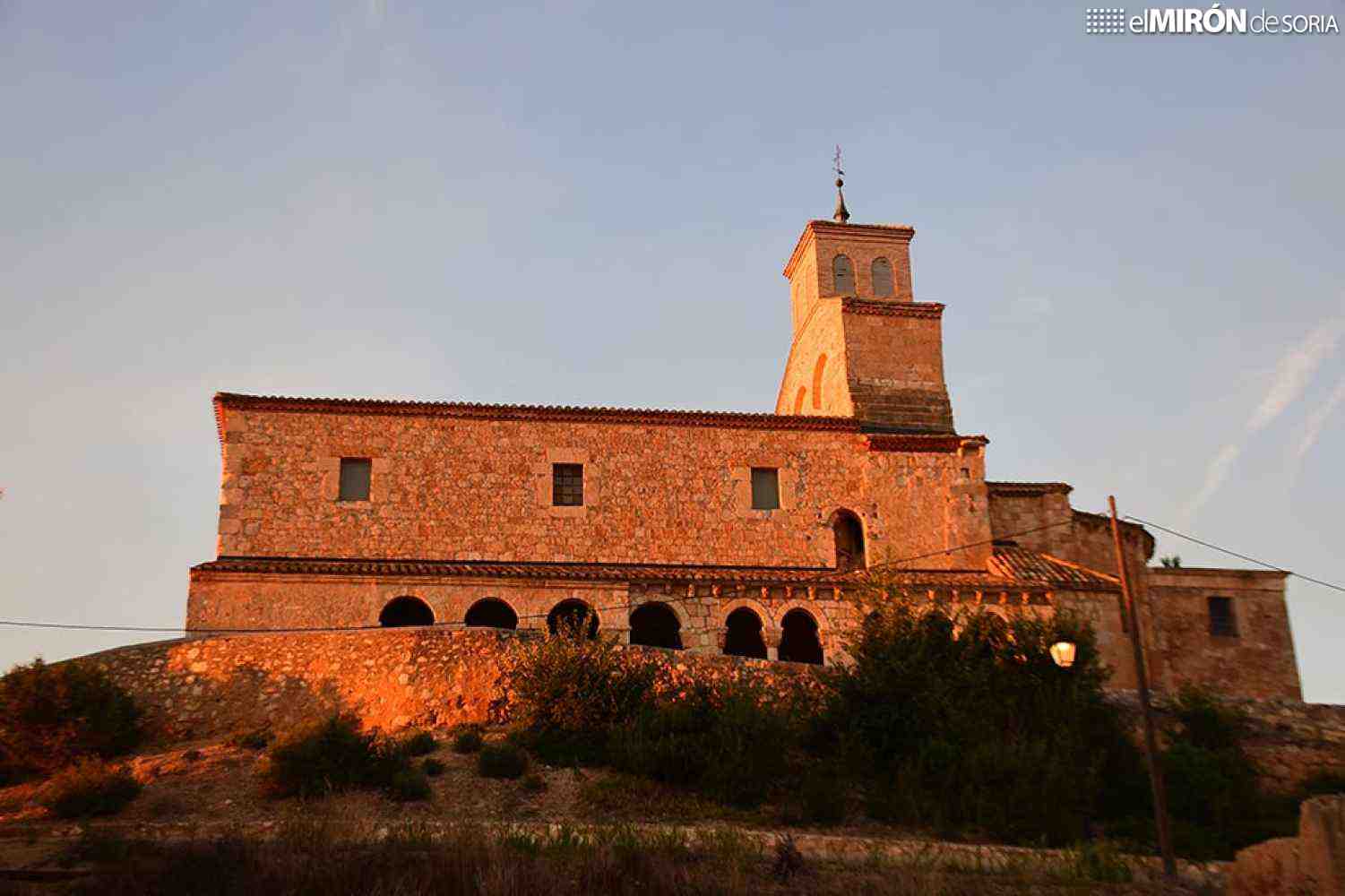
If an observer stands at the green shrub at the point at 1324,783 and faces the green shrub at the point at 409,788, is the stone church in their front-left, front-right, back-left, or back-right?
front-right

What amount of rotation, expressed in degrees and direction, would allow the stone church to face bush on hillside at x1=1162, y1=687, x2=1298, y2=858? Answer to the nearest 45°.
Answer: approximately 45° to its left

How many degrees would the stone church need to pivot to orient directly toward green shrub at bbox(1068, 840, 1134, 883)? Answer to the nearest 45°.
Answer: approximately 45° to its left

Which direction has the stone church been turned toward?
toward the camera

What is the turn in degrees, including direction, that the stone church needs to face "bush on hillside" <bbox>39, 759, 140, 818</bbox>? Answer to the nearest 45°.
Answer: approximately 45° to its right

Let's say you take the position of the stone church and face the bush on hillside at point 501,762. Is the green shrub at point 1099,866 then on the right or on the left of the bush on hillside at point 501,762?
left

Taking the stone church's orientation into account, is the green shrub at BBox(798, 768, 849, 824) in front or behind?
in front

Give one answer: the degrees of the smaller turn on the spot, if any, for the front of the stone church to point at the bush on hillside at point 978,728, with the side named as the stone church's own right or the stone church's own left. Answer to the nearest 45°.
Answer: approximately 45° to the stone church's own left

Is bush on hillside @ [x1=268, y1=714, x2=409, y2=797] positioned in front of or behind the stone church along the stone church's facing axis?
in front
